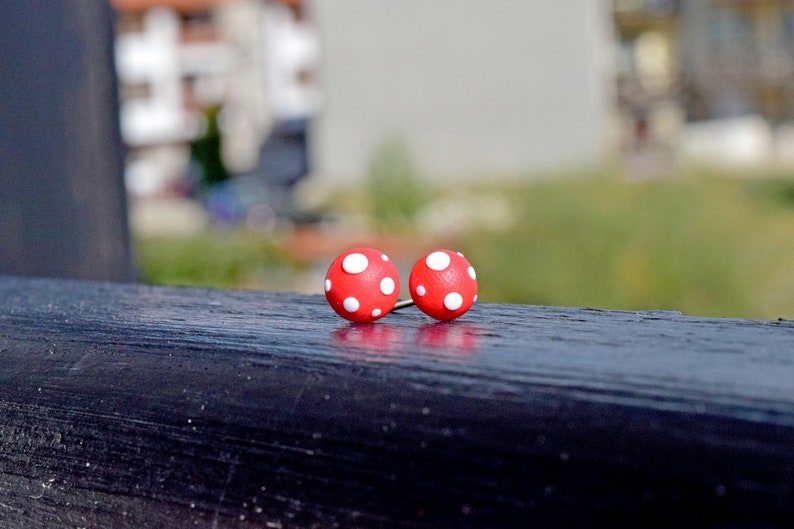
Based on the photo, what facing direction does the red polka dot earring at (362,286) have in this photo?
toward the camera

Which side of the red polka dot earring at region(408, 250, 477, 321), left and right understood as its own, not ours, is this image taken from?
front

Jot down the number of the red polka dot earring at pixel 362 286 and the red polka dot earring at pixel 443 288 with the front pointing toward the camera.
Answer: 2

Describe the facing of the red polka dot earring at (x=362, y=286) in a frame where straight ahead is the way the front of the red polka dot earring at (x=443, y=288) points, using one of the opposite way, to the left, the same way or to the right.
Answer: the same way
